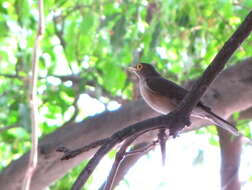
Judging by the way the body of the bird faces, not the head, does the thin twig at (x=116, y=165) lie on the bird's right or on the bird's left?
on the bird's left

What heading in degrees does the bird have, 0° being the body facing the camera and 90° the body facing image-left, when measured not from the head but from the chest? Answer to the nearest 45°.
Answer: approximately 90°
